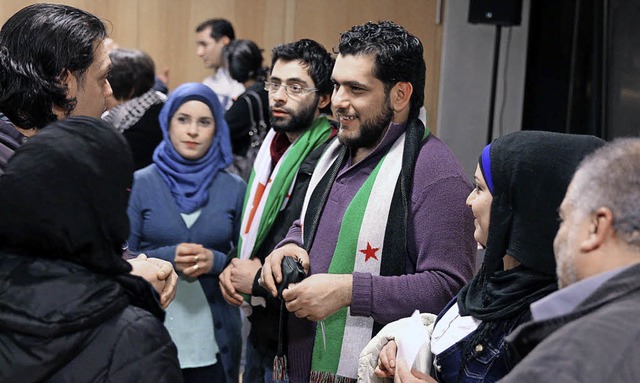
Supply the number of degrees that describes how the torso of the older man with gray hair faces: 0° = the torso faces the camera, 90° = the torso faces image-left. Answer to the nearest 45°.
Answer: approximately 135°

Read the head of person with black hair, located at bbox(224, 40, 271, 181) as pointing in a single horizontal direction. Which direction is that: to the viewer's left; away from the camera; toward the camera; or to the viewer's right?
away from the camera

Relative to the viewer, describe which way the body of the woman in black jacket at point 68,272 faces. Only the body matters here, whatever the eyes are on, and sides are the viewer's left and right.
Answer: facing away from the viewer and to the right of the viewer

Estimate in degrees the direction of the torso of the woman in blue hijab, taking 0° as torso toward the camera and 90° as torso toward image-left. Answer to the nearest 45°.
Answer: approximately 0°

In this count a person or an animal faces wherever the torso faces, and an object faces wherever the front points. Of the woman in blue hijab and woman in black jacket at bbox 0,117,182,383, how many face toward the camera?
1

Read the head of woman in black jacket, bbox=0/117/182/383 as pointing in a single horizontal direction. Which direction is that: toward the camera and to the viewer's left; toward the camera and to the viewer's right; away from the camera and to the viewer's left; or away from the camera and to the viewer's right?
away from the camera and to the viewer's right

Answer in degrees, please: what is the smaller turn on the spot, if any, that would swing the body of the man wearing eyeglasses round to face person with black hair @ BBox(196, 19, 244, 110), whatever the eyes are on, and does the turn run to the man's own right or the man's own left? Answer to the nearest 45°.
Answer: approximately 135° to the man's own right

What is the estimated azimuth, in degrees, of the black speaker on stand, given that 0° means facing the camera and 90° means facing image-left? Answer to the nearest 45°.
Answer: approximately 0°

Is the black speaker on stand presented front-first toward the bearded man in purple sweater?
yes
